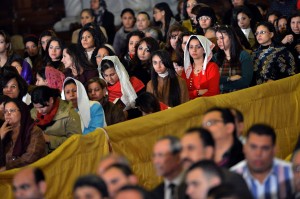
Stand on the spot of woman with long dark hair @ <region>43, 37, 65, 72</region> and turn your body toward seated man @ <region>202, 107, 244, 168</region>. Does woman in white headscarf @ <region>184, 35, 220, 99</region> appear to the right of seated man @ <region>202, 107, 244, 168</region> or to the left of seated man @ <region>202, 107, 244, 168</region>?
left

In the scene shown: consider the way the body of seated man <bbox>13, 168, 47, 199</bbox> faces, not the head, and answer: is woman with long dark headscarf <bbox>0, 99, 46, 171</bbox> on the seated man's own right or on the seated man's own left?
on the seated man's own right

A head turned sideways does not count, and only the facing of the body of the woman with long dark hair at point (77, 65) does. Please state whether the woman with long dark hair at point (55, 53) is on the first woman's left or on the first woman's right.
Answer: on the first woman's right

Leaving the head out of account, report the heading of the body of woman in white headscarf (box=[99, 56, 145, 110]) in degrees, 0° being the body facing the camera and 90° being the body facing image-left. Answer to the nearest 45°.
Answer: approximately 45°

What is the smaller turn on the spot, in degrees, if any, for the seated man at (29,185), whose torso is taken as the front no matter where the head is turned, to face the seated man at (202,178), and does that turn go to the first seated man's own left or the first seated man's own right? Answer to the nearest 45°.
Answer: approximately 90° to the first seated man's own left

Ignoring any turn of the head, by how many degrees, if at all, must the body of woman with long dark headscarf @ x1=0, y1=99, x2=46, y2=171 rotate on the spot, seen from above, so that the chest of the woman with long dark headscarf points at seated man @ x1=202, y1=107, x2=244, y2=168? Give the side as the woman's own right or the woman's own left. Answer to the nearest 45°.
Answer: approximately 90° to the woman's own left
